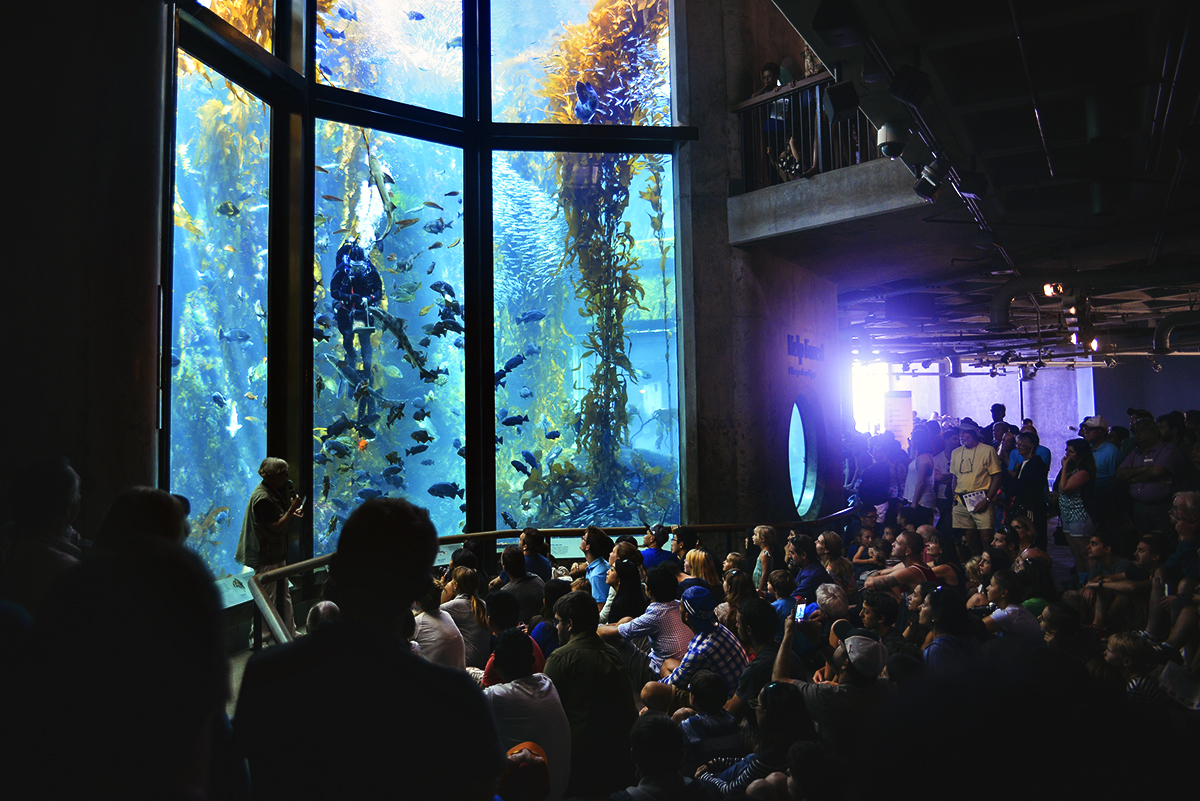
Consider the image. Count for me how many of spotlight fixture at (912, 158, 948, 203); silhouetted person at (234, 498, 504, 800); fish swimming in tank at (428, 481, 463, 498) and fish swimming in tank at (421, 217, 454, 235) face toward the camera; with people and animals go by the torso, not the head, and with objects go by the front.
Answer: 0

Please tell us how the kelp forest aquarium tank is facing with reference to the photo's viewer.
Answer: facing the viewer and to the right of the viewer

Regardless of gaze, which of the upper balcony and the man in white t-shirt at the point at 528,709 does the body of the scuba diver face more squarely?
the man in white t-shirt

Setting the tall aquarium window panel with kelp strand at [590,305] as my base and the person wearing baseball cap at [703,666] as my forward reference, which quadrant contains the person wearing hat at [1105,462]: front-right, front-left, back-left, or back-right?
front-left

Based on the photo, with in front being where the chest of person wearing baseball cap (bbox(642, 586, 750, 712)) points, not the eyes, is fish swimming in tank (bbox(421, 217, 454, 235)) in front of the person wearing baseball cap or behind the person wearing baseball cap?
in front

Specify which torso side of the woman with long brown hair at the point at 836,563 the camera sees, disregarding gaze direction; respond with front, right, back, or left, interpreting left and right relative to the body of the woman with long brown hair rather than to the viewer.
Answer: left

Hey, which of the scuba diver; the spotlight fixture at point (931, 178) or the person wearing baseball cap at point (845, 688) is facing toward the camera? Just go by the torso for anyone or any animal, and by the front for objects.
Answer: the scuba diver

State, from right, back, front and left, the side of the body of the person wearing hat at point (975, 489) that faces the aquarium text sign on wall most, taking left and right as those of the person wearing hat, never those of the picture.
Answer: right

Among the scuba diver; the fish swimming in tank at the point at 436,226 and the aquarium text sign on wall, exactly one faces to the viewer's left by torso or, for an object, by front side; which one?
the fish swimming in tank

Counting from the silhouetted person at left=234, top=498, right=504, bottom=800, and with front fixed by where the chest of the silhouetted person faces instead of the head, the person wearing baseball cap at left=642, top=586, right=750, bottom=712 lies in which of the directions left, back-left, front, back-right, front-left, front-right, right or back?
front-right

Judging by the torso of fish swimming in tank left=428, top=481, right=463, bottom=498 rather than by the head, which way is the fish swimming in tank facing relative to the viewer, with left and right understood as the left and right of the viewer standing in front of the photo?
facing to the left of the viewer

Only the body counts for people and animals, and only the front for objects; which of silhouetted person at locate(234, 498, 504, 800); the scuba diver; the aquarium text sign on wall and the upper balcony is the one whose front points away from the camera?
the silhouetted person

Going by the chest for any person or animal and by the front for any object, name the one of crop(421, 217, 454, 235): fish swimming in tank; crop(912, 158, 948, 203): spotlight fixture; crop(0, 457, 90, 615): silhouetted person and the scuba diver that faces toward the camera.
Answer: the scuba diver

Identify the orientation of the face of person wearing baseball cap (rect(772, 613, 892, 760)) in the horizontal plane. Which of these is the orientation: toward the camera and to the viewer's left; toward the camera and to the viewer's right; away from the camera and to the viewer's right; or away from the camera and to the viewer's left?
away from the camera and to the viewer's left

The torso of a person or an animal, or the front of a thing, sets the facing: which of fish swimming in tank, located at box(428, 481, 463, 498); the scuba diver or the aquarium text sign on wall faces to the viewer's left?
the fish swimming in tank

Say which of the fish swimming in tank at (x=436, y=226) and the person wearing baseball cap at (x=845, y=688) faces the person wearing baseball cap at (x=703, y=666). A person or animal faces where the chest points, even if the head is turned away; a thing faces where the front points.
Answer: the person wearing baseball cap at (x=845, y=688)

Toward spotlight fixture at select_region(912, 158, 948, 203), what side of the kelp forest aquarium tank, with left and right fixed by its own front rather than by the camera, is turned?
front

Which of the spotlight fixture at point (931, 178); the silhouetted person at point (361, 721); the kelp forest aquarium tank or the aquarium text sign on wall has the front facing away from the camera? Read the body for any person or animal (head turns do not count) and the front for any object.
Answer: the silhouetted person

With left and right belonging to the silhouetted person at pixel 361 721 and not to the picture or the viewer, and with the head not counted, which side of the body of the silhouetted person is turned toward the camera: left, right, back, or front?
back

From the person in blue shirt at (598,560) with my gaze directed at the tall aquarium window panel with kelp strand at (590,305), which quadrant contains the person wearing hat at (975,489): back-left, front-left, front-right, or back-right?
front-right

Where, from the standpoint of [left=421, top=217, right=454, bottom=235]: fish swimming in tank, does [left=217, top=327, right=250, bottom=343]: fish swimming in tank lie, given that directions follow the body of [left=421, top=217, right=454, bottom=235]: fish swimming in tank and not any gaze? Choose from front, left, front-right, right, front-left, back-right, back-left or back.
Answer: front-left

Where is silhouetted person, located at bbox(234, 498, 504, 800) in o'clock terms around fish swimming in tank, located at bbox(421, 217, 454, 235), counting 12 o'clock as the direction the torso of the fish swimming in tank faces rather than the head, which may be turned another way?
The silhouetted person is roughly at 9 o'clock from the fish swimming in tank.
